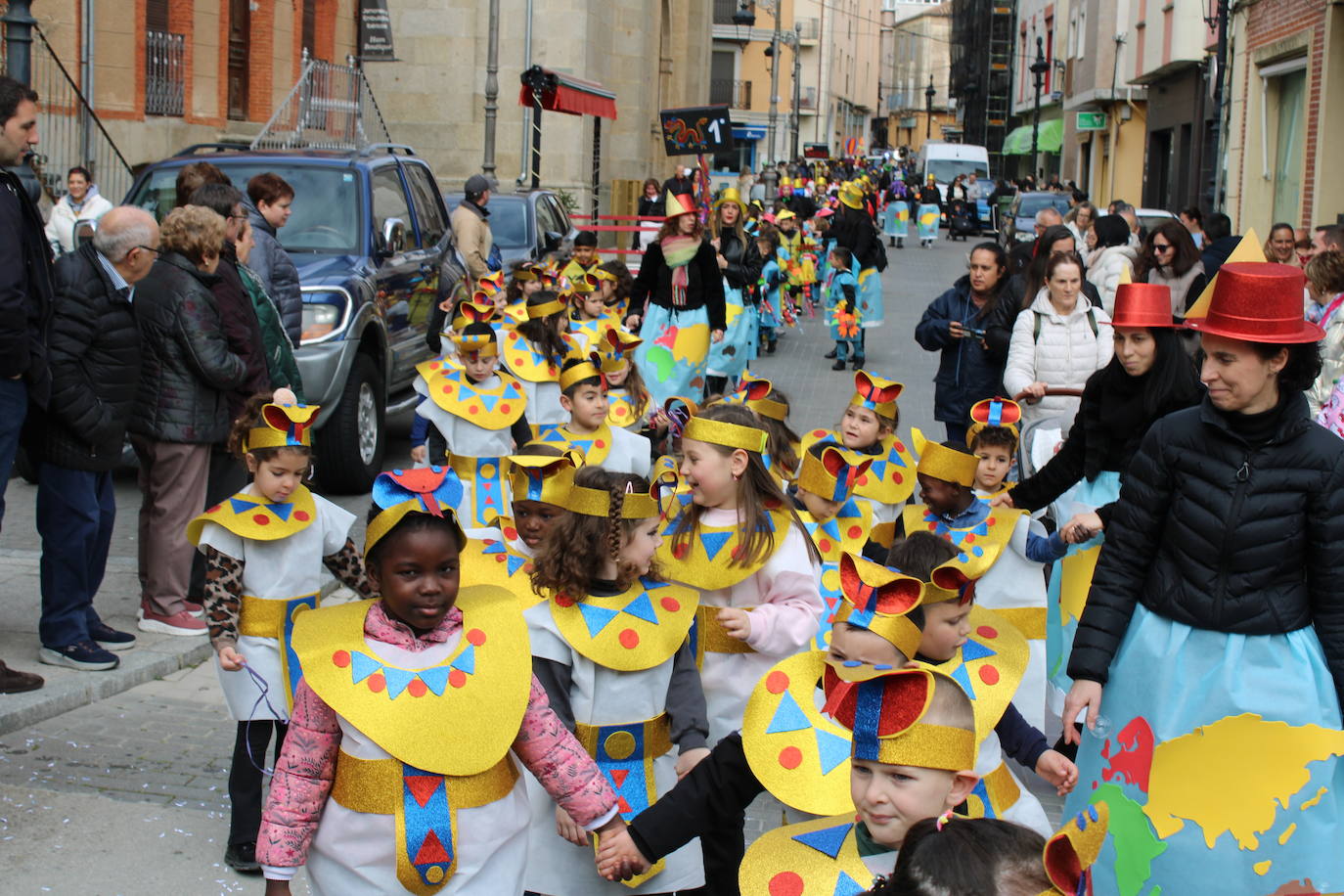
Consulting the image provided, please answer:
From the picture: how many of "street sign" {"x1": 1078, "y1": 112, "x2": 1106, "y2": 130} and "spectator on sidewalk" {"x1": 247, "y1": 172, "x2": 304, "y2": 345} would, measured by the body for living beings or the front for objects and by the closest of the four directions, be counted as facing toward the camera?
1

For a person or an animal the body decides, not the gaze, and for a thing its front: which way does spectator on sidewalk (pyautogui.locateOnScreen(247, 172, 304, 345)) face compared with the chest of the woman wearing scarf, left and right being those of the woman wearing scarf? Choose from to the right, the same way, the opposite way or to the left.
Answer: to the left

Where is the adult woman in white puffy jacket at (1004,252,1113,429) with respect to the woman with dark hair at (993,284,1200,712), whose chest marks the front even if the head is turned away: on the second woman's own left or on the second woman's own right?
on the second woman's own right

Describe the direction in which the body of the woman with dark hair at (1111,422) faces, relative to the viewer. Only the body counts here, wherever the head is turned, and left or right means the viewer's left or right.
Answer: facing the viewer and to the left of the viewer

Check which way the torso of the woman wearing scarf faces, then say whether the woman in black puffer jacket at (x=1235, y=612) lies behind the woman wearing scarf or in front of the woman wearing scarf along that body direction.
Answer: in front

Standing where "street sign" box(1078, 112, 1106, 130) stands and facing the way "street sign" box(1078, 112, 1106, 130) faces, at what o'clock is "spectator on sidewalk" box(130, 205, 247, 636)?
The spectator on sidewalk is roughly at 12 o'clock from the street sign.

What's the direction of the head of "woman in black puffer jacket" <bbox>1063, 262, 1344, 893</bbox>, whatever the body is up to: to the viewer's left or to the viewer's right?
to the viewer's left

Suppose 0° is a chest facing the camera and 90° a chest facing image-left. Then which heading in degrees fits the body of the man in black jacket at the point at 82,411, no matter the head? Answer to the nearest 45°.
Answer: approximately 270°

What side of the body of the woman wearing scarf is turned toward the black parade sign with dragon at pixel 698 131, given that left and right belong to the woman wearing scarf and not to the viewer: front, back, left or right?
back

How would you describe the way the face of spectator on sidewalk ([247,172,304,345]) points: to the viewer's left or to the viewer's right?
to the viewer's right

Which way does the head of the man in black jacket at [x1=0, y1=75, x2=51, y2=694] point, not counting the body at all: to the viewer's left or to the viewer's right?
to the viewer's right

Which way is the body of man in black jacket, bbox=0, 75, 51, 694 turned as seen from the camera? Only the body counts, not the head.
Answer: to the viewer's right
